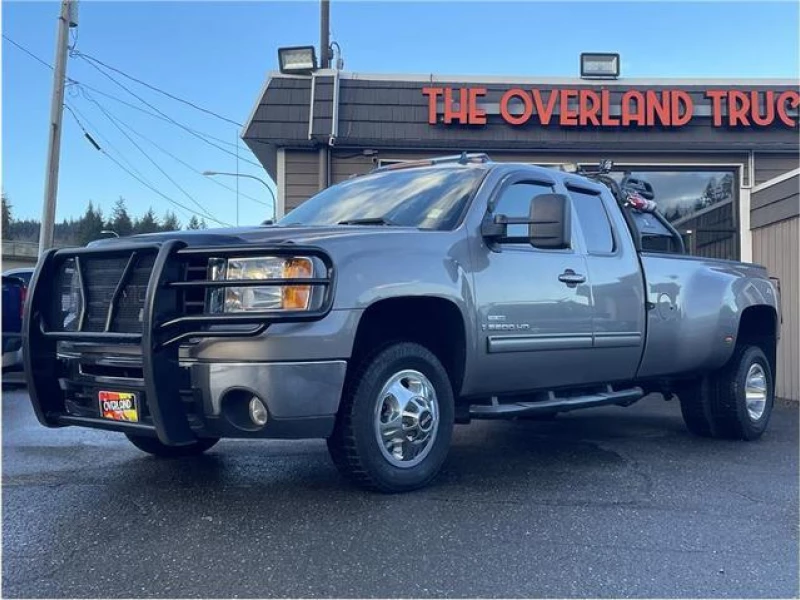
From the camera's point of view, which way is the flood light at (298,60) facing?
toward the camera

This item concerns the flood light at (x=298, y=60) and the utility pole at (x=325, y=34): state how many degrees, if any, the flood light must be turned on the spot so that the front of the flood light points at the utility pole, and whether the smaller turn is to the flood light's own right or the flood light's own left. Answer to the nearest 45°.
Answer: approximately 90° to the flood light's own left

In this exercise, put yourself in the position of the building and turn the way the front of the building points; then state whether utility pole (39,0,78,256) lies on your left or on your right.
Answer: on your right

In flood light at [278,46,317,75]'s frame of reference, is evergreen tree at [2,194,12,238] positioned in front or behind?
behind

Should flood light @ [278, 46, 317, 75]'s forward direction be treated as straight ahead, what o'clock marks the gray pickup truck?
The gray pickup truck is roughly at 12 o'clock from the flood light.

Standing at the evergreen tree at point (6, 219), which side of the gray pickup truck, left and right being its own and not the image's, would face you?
right

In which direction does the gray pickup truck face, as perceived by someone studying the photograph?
facing the viewer and to the left of the viewer

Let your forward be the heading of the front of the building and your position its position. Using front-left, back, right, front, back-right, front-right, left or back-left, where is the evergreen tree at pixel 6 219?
back-right

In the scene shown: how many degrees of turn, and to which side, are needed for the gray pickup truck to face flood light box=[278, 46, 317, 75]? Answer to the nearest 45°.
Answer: approximately 135° to its right

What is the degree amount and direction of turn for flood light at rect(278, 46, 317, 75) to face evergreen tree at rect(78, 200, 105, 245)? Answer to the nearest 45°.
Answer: approximately 180°

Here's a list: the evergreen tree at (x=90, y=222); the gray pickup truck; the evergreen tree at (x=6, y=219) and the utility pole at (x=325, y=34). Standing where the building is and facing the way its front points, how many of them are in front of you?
1

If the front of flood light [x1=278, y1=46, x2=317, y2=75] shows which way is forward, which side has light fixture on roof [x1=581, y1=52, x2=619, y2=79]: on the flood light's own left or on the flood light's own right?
on the flood light's own left

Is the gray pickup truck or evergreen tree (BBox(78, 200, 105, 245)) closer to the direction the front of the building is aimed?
the gray pickup truck

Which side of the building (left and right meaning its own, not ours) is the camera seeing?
front

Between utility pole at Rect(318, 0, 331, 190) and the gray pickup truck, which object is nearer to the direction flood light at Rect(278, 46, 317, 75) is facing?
the gray pickup truck

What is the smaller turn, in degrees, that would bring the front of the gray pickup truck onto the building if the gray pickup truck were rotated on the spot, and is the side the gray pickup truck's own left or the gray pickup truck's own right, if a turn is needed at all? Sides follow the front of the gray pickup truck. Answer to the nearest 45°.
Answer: approximately 135° to the gray pickup truck's own right

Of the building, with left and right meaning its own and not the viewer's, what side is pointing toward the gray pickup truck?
front
